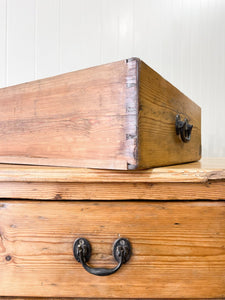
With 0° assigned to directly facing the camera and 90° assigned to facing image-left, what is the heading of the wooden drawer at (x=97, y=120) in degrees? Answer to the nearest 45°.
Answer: approximately 315°
